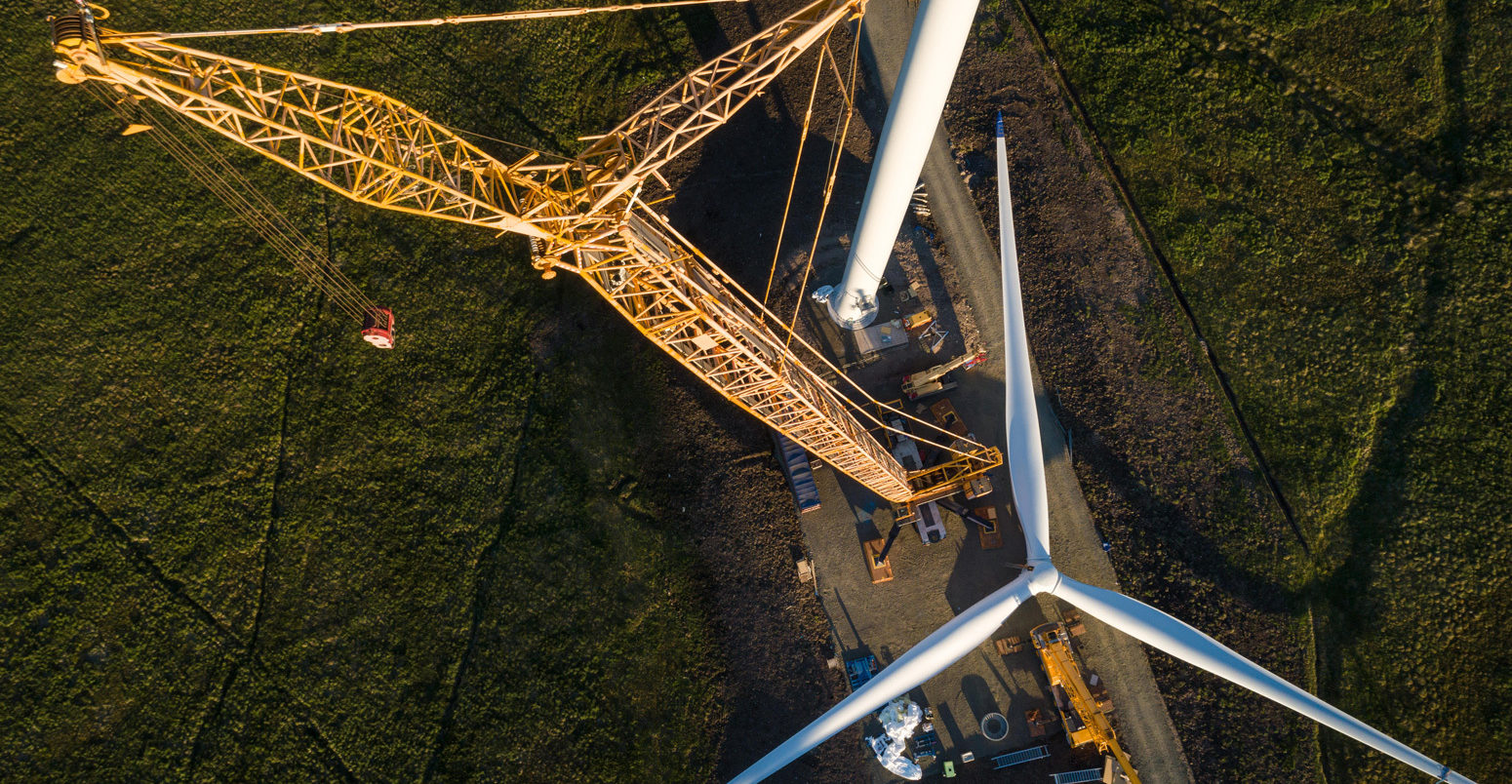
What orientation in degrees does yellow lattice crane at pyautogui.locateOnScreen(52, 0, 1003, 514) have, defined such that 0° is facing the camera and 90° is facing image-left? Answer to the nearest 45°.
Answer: approximately 90°
